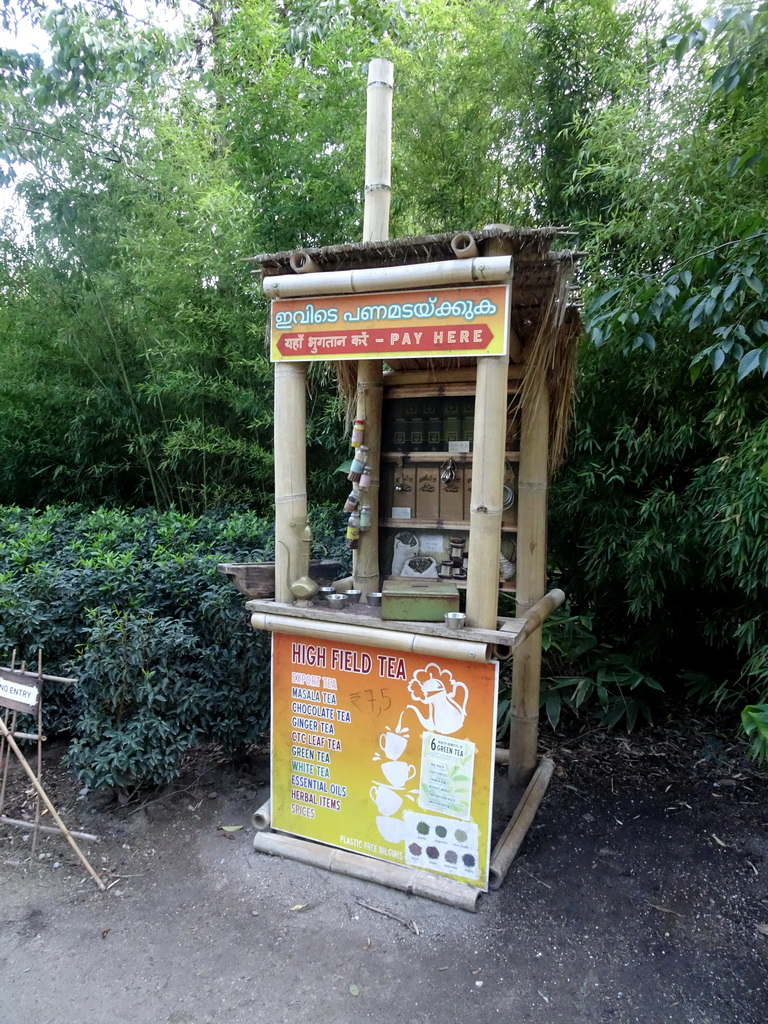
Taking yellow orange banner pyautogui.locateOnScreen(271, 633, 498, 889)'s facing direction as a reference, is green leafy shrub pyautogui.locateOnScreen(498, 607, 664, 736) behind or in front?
behind

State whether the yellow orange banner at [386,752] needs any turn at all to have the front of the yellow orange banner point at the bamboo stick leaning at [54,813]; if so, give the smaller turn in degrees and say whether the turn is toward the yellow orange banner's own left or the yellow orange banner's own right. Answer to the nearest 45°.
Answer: approximately 45° to the yellow orange banner's own right

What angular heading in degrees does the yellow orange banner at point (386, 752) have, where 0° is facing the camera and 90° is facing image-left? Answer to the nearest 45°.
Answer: approximately 45°

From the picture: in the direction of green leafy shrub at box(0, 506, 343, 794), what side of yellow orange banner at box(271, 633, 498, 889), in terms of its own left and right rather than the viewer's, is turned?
right
